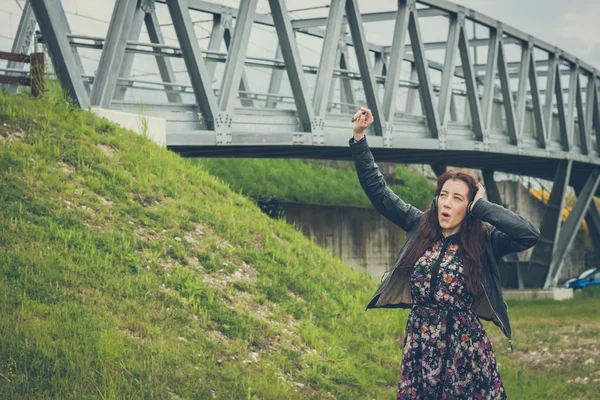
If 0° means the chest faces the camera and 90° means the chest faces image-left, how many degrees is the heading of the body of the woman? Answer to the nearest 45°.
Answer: approximately 0°

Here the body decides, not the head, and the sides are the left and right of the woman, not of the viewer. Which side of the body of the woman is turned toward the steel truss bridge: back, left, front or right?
back
